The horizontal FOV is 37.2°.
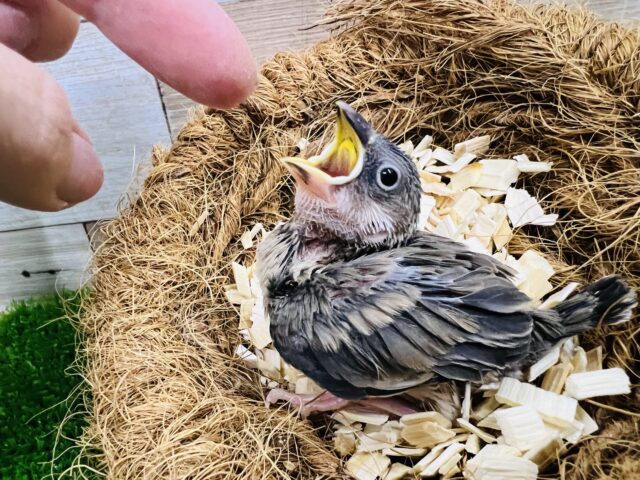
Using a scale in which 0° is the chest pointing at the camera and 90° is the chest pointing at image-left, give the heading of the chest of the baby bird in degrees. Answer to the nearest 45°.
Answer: approximately 90°
